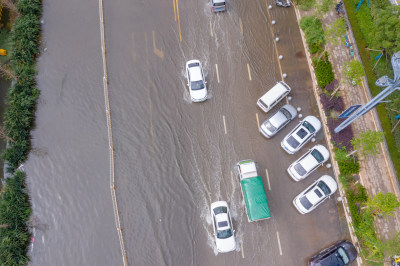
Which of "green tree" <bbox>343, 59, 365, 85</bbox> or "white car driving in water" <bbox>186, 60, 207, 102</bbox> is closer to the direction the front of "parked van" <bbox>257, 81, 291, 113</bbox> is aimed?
the green tree

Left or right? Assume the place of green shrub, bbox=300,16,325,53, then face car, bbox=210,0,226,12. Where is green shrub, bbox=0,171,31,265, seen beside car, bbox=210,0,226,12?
left

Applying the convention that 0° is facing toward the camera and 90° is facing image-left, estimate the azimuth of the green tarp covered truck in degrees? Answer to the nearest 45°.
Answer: approximately 180°

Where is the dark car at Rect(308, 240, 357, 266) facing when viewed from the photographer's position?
facing away from the viewer and to the right of the viewer

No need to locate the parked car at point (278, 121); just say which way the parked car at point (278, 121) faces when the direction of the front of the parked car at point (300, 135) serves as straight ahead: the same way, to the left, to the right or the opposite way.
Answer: the same way

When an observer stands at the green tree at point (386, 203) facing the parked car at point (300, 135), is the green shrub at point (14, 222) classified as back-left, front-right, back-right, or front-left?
front-left

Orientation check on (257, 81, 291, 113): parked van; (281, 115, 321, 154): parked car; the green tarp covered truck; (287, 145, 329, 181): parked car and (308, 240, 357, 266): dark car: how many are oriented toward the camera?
0

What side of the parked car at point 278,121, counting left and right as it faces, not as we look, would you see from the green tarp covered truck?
back

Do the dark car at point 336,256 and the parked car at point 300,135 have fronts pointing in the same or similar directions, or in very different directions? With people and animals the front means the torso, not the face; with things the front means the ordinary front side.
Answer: same or similar directions

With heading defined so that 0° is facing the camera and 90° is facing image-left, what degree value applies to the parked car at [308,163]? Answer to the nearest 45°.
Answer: approximately 225°
